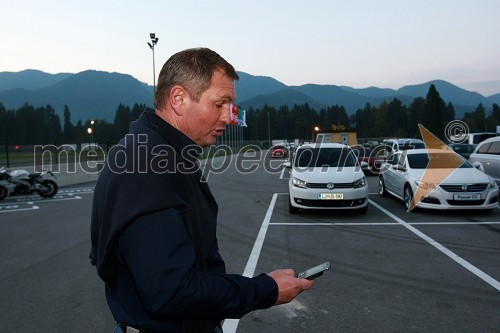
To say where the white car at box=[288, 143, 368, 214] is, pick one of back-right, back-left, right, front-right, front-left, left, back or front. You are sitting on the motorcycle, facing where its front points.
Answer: back-left

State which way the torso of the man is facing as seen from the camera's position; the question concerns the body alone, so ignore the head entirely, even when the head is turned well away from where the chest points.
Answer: to the viewer's right

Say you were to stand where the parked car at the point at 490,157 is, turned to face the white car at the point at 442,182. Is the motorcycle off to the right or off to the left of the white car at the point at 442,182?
right

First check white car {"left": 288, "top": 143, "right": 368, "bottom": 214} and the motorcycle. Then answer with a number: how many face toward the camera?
1

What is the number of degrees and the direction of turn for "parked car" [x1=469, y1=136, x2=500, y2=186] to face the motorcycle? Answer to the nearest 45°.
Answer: approximately 90° to its right

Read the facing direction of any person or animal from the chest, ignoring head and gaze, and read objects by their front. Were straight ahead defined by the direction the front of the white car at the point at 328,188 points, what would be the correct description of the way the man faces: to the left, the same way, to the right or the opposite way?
to the left

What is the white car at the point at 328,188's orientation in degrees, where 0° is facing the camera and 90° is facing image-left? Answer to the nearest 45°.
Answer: approximately 0°

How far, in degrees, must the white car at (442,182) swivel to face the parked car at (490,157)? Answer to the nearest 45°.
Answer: approximately 135° to its left

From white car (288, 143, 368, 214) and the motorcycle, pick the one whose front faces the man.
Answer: the white car

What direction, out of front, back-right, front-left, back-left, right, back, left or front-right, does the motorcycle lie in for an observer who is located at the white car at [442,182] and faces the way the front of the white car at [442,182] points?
back-right

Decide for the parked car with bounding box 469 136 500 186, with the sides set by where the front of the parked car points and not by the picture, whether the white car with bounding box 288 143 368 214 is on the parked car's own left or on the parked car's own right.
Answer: on the parked car's own right

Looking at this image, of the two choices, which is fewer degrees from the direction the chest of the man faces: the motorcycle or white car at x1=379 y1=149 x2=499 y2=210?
the white car

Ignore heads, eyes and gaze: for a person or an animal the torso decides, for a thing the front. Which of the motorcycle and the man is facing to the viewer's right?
the man

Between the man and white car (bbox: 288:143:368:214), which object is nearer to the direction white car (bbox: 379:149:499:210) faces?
the man

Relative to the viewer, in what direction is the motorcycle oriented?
to the viewer's left

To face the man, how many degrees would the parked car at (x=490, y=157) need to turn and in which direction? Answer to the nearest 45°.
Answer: approximately 45° to its right

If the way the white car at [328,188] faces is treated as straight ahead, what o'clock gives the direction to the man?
The man is roughly at 12 o'clock from the white car.
